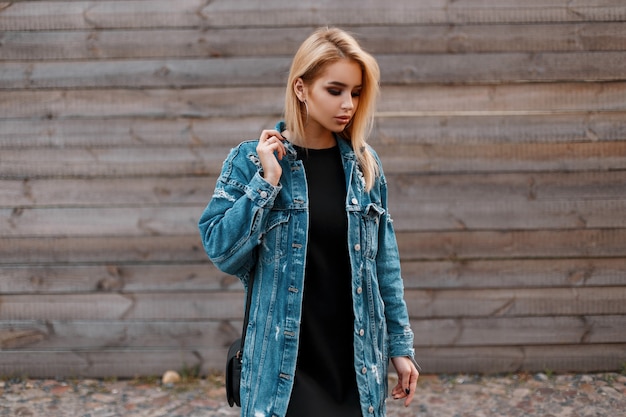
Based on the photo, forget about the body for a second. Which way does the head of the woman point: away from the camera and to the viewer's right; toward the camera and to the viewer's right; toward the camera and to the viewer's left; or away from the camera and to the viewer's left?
toward the camera and to the viewer's right

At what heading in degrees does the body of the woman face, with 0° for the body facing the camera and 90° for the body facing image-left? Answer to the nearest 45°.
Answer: approximately 315°
